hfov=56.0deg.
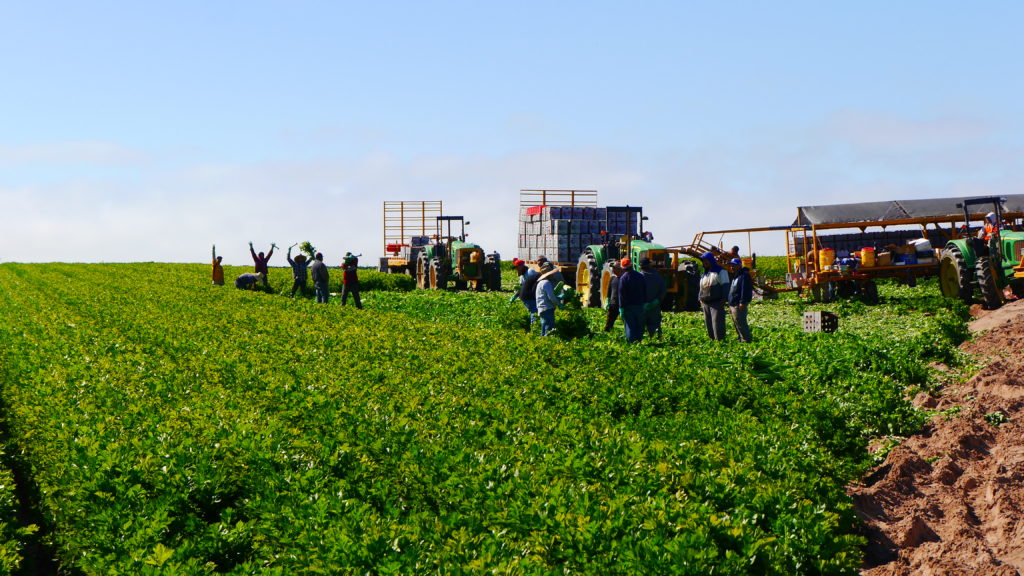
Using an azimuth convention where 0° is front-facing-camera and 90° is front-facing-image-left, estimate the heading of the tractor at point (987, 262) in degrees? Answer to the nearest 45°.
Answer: approximately 315°

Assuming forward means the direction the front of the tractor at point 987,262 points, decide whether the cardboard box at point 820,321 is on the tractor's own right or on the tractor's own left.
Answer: on the tractor's own right

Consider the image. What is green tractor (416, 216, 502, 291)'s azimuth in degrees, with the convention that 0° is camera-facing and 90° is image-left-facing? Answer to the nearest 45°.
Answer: approximately 315°

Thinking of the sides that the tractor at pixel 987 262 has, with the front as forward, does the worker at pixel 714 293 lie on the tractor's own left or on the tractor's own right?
on the tractor's own right

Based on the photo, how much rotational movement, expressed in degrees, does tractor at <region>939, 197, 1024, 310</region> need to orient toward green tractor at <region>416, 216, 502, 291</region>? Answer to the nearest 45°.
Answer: approximately 135° to its right

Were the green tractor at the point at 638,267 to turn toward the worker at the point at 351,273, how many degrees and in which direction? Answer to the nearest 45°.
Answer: approximately 135° to its right

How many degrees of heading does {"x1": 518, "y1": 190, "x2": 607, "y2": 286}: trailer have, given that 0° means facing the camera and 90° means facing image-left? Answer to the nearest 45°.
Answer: approximately 315°

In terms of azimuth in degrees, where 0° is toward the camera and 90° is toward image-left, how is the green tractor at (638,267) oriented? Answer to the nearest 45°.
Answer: approximately 315°
